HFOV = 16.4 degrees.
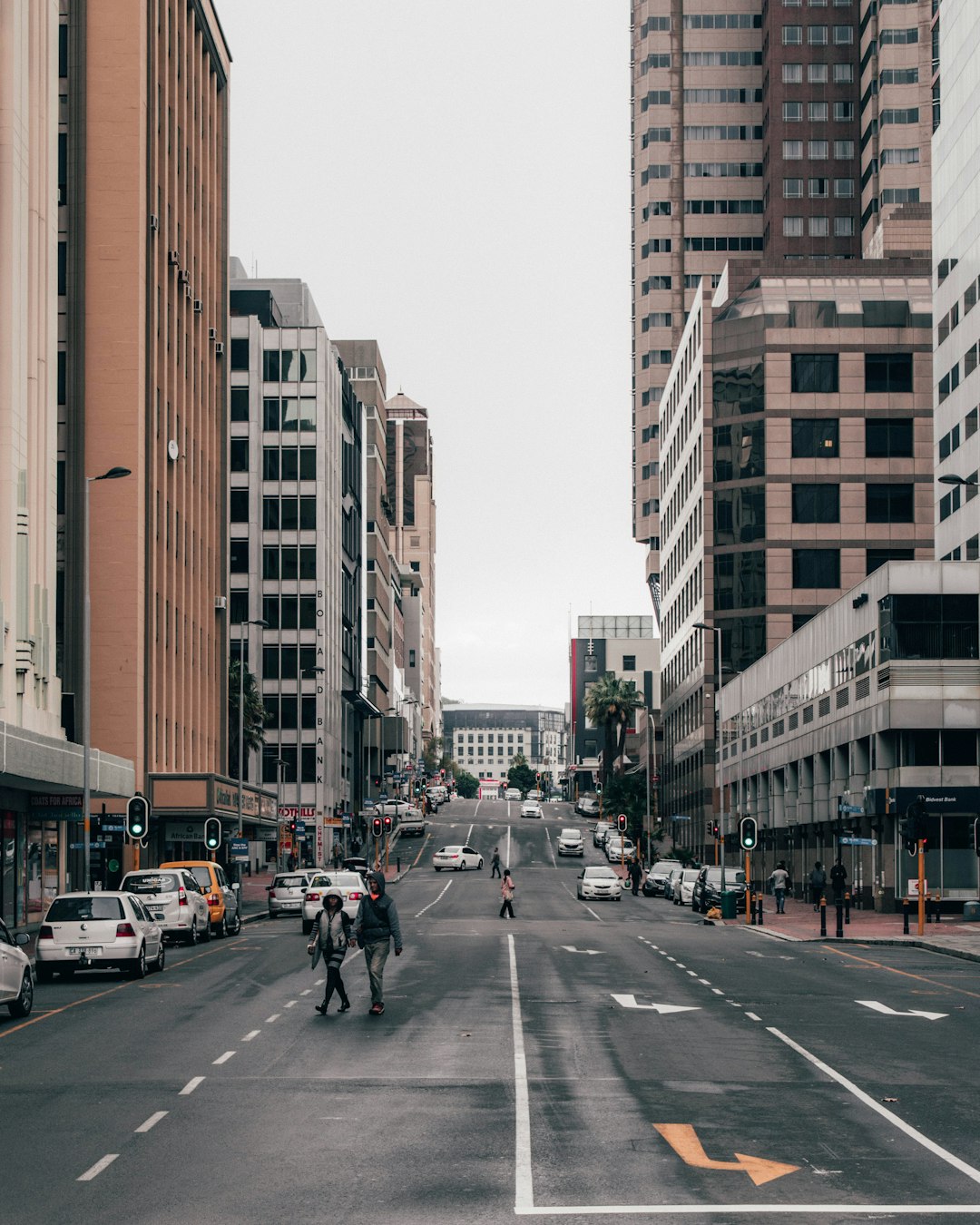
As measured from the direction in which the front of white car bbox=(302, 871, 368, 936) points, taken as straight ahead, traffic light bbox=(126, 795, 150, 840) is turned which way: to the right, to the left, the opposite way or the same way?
the opposite way

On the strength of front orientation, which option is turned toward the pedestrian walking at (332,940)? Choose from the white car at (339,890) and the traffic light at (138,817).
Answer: the traffic light

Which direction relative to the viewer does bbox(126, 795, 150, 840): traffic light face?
toward the camera

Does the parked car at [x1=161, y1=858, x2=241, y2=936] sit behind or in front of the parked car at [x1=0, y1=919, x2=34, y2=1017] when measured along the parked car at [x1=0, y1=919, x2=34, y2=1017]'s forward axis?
in front

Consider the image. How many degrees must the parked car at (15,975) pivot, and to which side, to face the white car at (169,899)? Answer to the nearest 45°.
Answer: approximately 45° to its left

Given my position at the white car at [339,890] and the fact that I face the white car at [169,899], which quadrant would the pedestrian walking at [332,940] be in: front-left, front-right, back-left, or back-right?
front-left

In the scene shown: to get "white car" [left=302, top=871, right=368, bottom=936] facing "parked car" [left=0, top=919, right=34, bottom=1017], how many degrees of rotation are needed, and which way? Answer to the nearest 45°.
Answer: approximately 180°

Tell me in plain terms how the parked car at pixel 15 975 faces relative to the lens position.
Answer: facing away from the viewer and to the right of the viewer

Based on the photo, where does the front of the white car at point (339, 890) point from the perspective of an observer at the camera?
facing away from the viewer

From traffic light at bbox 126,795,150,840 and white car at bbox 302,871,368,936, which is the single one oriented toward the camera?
the traffic light

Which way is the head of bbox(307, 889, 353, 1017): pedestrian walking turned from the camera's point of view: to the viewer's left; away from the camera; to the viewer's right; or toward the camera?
toward the camera

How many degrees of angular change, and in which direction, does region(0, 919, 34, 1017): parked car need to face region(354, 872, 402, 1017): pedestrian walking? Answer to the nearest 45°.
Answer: approximately 45° to its right

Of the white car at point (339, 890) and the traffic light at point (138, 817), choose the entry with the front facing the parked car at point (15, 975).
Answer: the traffic light

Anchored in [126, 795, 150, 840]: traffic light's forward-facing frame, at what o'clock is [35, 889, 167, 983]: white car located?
The white car is roughly at 12 o'clock from the traffic light.

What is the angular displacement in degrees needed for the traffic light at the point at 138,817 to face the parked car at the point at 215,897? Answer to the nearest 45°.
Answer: approximately 135° to its left

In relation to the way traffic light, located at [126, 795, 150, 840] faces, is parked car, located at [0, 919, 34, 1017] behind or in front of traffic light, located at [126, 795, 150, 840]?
in front

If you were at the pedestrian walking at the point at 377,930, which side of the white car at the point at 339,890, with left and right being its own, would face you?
back

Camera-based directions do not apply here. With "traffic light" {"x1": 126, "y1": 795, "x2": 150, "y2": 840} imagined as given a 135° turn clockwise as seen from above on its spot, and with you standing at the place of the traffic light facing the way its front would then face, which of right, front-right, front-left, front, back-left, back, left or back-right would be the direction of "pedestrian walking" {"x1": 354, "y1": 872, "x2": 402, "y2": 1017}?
back-left

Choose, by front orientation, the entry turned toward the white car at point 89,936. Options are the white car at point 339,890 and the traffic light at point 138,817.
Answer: the traffic light

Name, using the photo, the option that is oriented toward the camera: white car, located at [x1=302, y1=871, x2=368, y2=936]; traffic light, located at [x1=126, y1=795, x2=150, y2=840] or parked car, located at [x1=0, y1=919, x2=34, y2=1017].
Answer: the traffic light
